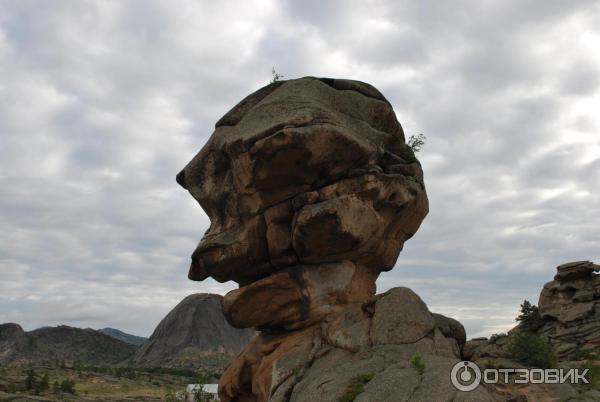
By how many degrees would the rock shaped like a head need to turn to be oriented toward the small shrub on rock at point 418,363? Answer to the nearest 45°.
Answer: approximately 135° to its left

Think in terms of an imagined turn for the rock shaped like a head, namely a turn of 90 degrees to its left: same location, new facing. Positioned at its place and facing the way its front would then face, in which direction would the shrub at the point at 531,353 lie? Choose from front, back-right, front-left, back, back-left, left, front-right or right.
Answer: back-left

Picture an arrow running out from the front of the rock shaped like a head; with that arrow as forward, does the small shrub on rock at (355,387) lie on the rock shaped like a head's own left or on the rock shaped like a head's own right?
on the rock shaped like a head's own left

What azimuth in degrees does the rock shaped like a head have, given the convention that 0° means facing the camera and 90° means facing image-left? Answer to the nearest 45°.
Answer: approximately 90°

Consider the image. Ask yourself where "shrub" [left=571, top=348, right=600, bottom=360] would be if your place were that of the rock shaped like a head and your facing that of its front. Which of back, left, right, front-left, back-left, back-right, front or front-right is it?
back-right
